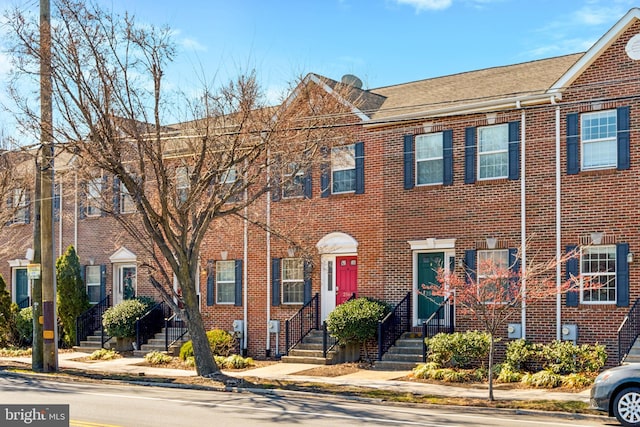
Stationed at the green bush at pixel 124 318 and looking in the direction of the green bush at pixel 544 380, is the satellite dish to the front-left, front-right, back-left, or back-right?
front-left

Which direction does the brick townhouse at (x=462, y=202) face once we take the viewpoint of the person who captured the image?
facing the viewer and to the left of the viewer

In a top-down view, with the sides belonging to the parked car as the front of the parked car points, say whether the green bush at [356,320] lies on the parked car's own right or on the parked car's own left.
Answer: on the parked car's own right

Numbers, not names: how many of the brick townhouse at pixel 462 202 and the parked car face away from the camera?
0

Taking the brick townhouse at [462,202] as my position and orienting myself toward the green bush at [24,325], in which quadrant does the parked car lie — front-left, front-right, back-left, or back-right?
back-left

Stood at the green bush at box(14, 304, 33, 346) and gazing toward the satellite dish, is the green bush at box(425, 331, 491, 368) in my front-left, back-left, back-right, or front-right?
front-right

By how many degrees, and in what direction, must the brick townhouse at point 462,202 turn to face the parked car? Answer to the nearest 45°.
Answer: approximately 45° to its left

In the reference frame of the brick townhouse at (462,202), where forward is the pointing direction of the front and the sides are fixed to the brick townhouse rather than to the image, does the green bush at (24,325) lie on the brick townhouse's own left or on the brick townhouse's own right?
on the brick townhouse's own right

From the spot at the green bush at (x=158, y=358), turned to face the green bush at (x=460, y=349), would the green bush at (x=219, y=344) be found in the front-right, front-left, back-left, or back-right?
front-left

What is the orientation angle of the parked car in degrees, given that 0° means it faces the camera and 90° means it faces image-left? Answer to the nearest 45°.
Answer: approximately 90°

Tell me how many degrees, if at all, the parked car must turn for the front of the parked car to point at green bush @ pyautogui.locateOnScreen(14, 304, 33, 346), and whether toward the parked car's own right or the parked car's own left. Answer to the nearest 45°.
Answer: approximately 45° to the parked car's own right
